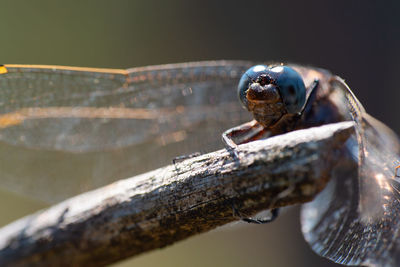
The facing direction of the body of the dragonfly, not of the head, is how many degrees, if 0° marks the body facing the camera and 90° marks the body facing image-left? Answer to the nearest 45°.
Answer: approximately 45°
